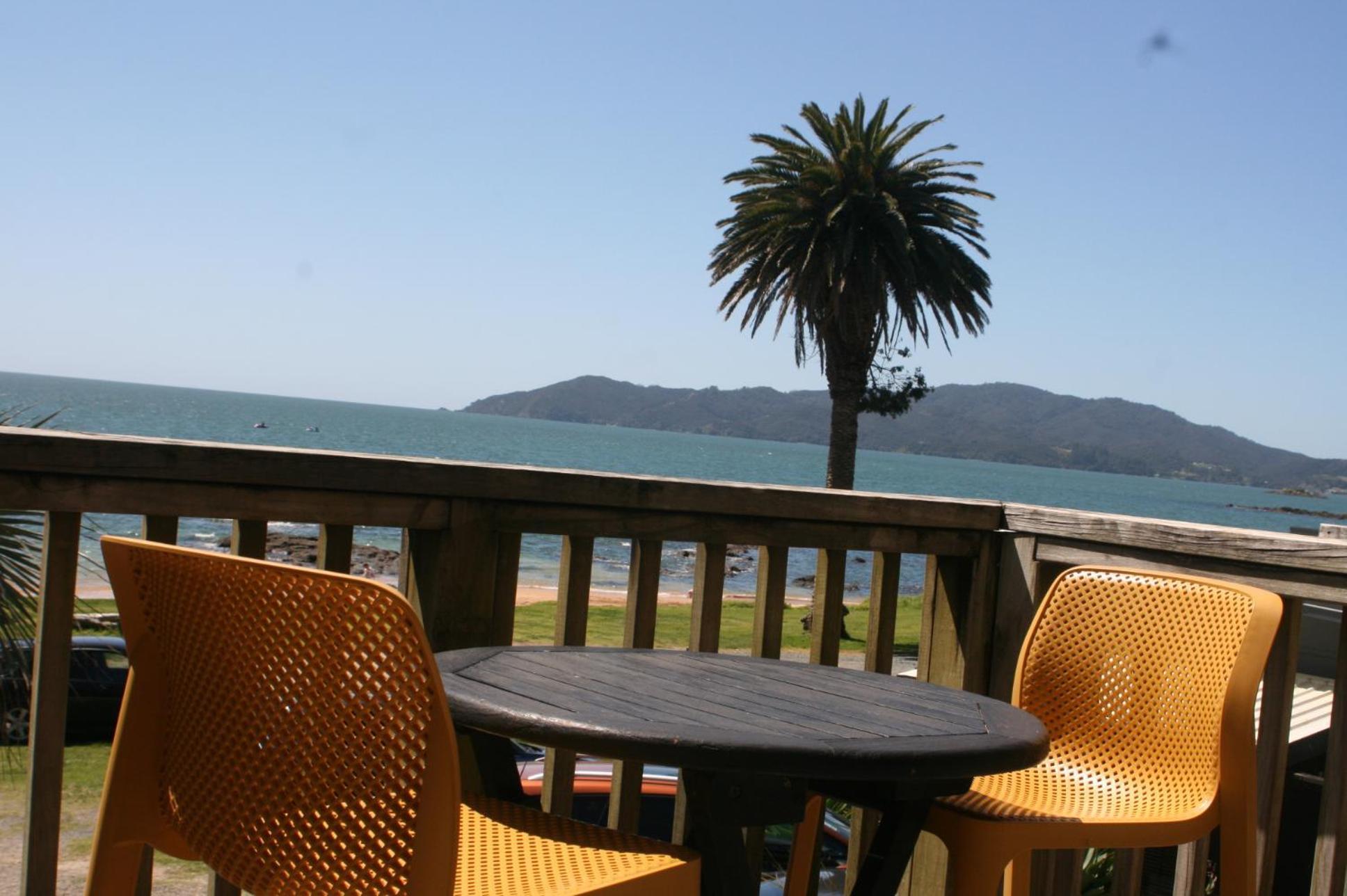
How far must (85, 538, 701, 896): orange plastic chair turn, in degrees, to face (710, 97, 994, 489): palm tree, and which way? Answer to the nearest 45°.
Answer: approximately 45° to its left

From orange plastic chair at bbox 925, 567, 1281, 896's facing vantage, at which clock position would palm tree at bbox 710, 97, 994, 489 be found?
The palm tree is roughly at 4 o'clock from the orange plastic chair.

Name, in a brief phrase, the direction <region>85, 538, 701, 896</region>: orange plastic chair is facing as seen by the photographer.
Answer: facing away from the viewer and to the right of the viewer

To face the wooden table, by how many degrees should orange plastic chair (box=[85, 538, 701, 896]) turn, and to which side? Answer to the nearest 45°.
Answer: approximately 45° to its right

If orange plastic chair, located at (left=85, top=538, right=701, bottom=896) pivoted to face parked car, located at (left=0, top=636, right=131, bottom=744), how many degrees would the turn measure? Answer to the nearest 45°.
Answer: approximately 45° to its left

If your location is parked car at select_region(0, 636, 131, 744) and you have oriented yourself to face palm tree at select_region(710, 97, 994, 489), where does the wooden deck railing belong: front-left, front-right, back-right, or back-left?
back-right

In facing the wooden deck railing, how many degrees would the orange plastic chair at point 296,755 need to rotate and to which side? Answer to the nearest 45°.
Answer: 0° — it already faces it

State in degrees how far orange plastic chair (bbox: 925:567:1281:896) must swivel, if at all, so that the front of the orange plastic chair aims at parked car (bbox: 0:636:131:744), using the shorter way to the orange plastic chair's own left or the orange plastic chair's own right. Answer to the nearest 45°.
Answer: approximately 90° to the orange plastic chair's own right

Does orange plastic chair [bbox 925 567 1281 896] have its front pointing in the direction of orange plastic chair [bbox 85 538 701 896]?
yes

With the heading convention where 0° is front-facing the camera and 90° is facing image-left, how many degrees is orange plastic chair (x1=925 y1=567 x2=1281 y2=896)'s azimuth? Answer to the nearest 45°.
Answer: approximately 45°

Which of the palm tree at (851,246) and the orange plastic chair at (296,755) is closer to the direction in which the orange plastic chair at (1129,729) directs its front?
the orange plastic chair
